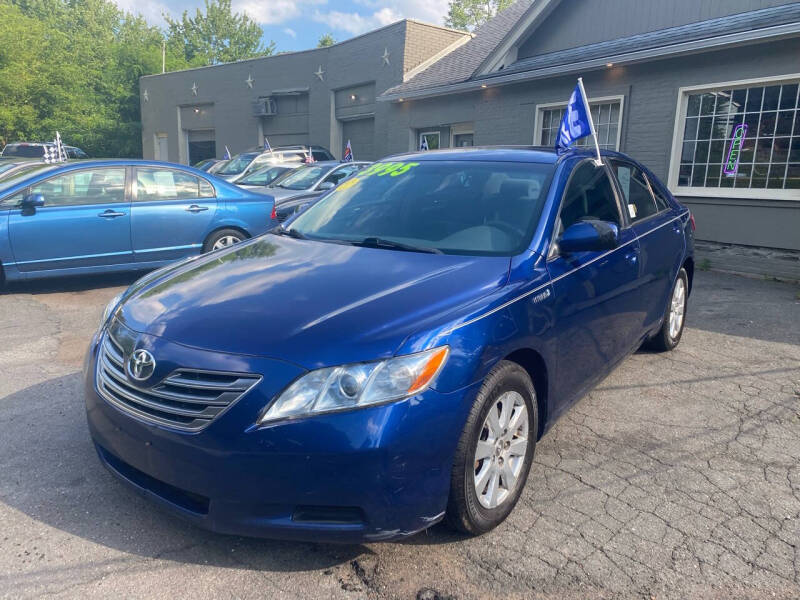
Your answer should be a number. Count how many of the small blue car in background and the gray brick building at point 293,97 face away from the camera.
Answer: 0

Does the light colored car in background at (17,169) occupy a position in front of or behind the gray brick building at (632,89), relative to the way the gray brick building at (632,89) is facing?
in front

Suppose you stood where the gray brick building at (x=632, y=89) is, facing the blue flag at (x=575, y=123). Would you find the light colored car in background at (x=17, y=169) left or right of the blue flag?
right

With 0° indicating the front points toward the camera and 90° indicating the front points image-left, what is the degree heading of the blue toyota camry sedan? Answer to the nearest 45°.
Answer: approximately 45°

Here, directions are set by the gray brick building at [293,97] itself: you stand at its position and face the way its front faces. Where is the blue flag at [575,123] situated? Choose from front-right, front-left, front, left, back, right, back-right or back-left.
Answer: front-left

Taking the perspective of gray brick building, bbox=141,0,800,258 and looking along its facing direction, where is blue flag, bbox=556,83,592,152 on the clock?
The blue flag is roughly at 11 o'clock from the gray brick building.

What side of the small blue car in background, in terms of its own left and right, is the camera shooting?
left

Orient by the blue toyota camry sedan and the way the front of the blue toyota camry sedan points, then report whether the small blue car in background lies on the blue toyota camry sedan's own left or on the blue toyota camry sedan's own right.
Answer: on the blue toyota camry sedan's own right

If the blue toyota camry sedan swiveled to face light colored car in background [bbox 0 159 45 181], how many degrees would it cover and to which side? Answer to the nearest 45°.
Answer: approximately 90° to its right

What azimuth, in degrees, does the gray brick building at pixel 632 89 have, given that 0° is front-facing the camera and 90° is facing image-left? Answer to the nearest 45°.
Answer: approximately 45°

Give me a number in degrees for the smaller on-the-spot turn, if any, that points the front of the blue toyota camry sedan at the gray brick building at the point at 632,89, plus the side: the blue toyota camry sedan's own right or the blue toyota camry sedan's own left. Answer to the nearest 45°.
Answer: approximately 180°
